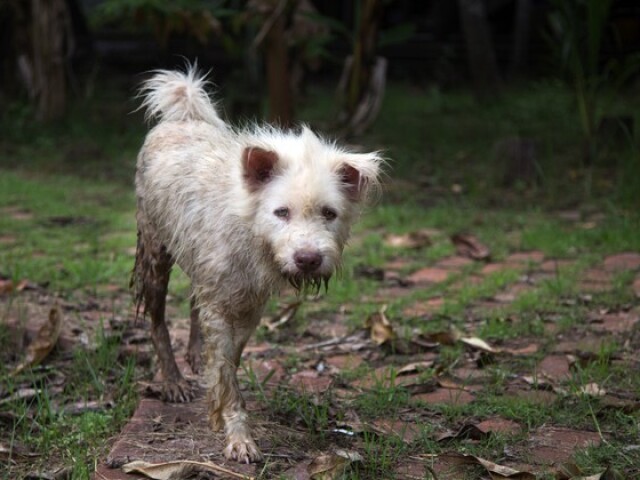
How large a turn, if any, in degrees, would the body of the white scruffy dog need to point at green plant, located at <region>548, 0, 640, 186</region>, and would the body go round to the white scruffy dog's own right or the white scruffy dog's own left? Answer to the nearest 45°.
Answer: approximately 90° to the white scruffy dog's own left

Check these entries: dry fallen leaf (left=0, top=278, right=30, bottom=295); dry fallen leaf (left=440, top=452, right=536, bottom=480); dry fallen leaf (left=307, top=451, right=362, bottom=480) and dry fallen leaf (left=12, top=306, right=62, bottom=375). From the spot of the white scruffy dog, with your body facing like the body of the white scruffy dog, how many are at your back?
2

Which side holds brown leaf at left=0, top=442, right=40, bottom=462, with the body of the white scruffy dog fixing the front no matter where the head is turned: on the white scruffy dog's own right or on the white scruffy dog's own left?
on the white scruffy dog's own right

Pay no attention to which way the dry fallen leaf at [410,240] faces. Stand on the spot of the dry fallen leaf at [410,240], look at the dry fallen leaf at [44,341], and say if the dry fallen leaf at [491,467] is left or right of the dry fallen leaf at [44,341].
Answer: left

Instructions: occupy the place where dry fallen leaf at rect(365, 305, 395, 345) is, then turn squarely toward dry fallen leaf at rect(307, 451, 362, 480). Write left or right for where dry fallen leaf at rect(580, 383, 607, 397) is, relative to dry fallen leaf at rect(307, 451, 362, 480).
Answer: left

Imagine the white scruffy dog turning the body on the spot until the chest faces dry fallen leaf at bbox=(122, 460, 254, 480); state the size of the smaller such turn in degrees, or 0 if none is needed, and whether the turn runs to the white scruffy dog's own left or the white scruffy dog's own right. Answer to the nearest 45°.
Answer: approximately 45° to the white scruffy dog's own right

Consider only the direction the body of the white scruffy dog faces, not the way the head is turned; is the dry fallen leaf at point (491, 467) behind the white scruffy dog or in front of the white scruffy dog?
in front

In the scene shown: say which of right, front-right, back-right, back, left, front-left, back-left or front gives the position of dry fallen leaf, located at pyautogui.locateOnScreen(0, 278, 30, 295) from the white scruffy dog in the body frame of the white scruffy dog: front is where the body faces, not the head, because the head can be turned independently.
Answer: back

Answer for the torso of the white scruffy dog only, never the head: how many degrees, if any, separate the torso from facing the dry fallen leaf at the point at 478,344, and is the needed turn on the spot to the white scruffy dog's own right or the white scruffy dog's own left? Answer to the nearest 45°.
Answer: approximately 90° to the white scruffy dog's own left

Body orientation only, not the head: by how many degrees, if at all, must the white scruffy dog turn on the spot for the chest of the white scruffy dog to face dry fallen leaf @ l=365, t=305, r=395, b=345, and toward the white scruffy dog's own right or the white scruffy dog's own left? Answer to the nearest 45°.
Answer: approximately 90° to the white scruffy dog's own left

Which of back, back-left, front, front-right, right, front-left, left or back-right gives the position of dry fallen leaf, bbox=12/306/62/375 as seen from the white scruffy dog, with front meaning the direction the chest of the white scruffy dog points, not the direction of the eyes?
back
